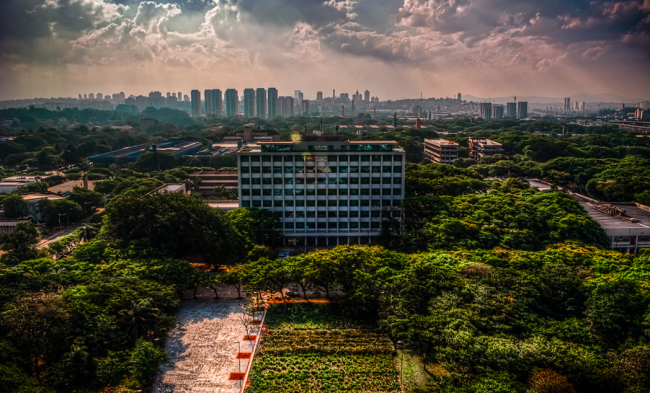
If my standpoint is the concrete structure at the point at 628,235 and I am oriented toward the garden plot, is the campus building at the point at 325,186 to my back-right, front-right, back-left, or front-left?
front-right

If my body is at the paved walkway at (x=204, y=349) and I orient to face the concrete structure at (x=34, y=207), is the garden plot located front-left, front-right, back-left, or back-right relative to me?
back-right

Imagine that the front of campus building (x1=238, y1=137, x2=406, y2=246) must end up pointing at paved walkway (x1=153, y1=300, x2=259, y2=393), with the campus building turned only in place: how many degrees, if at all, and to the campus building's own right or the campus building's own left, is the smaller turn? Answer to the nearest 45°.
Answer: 0° — it already faces it

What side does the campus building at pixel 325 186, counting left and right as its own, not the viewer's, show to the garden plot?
front

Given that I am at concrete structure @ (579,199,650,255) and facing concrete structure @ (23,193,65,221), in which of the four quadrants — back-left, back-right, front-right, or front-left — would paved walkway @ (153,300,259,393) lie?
front-left

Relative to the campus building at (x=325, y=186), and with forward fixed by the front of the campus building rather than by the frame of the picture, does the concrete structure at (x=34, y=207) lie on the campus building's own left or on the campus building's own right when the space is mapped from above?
on the campus building's own right

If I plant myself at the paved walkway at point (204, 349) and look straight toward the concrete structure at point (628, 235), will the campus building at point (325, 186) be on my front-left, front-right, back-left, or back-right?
front-left

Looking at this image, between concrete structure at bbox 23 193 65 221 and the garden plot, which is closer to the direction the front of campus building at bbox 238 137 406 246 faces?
the garden plot

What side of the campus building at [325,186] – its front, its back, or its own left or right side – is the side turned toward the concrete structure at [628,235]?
left

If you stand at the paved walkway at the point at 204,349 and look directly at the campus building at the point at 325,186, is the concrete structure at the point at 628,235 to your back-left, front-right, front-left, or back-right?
front-right

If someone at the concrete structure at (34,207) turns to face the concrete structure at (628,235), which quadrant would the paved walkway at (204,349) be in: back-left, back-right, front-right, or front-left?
front-right

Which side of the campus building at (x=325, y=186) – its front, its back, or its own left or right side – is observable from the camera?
front
